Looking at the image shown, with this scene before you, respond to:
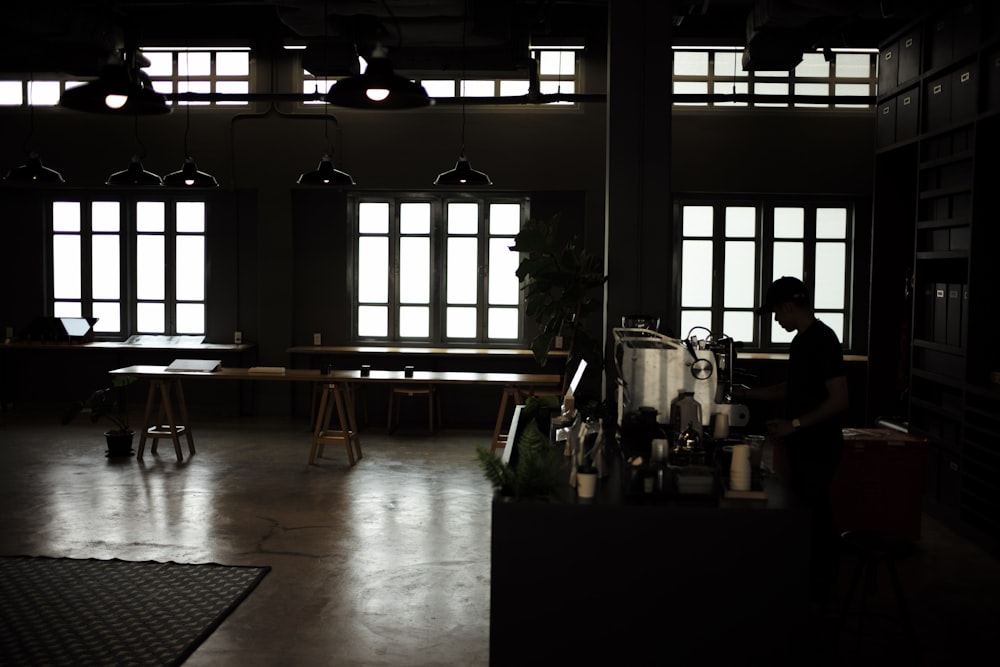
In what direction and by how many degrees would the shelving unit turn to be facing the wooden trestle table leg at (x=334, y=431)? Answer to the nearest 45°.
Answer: approximately 45° to its right

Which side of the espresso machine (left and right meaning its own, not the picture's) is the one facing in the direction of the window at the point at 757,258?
left

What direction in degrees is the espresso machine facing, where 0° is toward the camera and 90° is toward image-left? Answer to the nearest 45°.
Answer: approximately 270°

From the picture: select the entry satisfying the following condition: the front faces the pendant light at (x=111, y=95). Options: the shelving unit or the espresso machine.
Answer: the shelving unit

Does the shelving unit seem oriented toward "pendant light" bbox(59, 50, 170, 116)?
yes

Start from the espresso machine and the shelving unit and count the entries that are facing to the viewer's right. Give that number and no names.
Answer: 1

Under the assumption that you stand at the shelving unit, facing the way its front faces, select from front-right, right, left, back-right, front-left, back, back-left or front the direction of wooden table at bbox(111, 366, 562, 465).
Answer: front-right

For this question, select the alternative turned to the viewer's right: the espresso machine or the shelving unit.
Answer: the espresso machine

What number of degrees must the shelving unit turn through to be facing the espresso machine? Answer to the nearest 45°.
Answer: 0° — it already faces it

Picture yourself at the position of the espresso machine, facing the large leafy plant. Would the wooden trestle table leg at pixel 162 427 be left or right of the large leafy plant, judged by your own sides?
left

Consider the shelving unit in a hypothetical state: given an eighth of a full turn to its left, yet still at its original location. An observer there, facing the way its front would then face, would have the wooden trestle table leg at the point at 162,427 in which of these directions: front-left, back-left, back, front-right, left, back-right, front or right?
right

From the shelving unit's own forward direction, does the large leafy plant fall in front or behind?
in front
